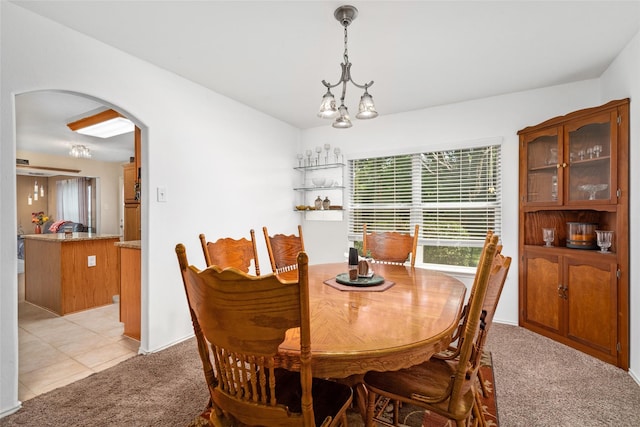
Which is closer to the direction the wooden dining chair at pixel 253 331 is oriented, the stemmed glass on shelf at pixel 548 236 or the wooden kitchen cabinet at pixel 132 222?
the stemmed glass on shelf

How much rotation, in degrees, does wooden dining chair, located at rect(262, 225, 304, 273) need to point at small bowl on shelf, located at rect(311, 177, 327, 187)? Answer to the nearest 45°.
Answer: approximately 135° to its left

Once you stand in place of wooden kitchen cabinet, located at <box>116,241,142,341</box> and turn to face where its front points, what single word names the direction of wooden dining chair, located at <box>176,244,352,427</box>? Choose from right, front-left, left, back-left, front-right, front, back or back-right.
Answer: back-left

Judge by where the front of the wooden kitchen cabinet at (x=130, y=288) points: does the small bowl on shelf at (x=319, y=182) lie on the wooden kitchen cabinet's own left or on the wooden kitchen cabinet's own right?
on the wooden kitchen cabinet's own right

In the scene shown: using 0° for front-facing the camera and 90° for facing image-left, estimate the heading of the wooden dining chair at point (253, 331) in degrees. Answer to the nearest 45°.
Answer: approximately 225°

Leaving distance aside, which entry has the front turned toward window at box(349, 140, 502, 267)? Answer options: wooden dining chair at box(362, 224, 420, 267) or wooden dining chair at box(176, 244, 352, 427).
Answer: wooden dining chair at box(176, 244, 352, 427)

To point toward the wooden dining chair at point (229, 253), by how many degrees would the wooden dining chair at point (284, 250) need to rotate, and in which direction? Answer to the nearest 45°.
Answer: approximately 90° to its right

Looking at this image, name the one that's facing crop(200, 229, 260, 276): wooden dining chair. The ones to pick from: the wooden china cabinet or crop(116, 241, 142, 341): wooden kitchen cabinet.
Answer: the wooden china cabinet

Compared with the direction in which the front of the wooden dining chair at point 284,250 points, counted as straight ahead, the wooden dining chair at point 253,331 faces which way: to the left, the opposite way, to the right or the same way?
to the left

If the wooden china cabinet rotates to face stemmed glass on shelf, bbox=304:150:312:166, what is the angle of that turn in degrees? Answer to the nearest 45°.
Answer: approximately 45° to its right

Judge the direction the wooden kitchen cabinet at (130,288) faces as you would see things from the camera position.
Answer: facing away from the viewer and to the left of the viewer

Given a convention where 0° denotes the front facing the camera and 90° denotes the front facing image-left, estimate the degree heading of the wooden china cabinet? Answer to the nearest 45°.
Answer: approximately 45°

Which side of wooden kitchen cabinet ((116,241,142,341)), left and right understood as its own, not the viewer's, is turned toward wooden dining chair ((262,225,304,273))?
back
